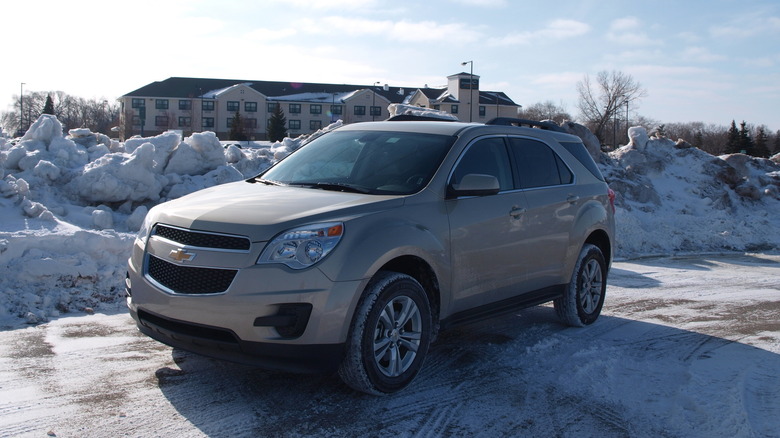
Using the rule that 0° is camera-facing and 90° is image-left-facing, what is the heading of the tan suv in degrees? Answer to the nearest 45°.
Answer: approximately 45°

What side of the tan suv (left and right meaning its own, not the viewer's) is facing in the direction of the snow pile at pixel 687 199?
back

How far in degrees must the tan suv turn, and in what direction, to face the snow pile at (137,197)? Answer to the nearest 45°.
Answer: approximately 90° to its right
